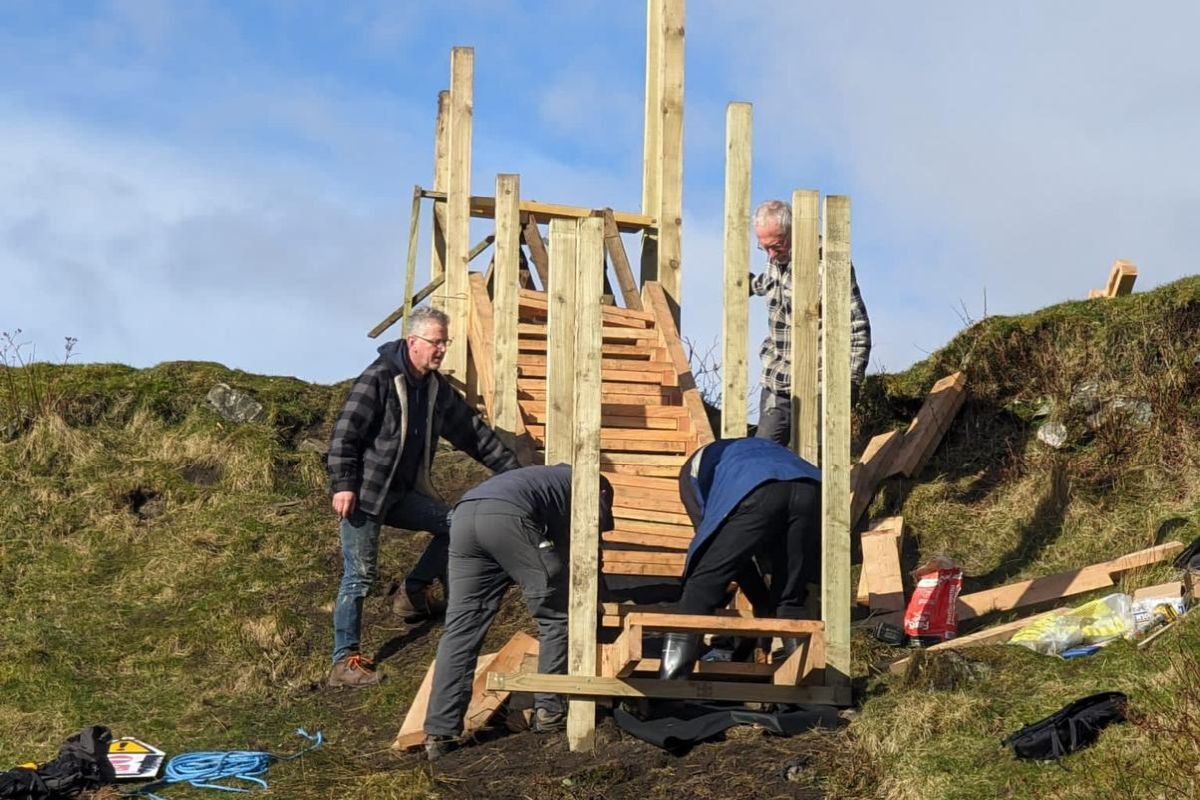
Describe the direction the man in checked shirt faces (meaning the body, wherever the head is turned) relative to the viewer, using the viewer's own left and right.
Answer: facing the viewer and to the left of the viewer

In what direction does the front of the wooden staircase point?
toward the camera

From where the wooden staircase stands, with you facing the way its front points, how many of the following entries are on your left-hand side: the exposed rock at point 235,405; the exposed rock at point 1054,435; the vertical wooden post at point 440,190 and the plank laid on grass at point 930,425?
2

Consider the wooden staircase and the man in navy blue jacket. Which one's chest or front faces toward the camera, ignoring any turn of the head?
the wooden staircase

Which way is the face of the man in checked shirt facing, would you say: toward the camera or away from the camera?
toward the camera

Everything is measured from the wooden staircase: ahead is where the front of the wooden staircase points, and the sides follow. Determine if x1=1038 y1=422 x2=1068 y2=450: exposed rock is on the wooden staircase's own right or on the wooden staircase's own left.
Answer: on the wooden staircase's own left

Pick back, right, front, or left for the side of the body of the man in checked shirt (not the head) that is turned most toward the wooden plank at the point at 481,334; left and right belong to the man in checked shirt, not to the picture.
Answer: right

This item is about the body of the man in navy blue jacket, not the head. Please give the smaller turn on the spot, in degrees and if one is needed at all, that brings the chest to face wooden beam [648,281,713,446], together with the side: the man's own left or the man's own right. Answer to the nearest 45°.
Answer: approximately 45° to the man's own right

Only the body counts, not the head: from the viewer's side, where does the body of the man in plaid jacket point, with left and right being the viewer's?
facing the viewer and to the right of the viewer

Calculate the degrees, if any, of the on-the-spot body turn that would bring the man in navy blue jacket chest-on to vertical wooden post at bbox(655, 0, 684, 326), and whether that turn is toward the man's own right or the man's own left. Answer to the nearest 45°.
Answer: approximately 45° to the man's own right

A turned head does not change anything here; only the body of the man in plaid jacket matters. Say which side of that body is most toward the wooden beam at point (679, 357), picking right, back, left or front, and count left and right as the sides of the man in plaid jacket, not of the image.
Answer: left

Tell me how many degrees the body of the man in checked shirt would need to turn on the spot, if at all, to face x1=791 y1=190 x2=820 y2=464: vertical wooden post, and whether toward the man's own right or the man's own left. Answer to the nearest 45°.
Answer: approximately 45° to the man's own left
